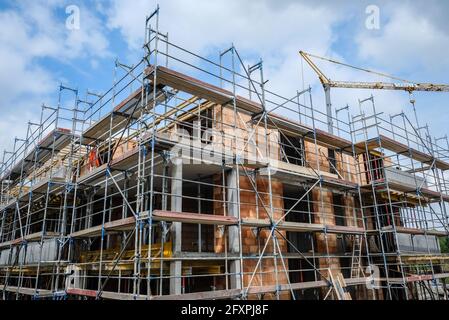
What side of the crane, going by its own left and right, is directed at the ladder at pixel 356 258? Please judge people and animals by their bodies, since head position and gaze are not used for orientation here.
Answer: right

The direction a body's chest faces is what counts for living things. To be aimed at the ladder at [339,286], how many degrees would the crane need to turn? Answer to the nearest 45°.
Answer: approximately 90° to its right

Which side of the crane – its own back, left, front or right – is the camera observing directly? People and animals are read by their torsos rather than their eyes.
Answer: right

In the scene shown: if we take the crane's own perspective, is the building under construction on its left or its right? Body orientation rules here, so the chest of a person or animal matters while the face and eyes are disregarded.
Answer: on its right
